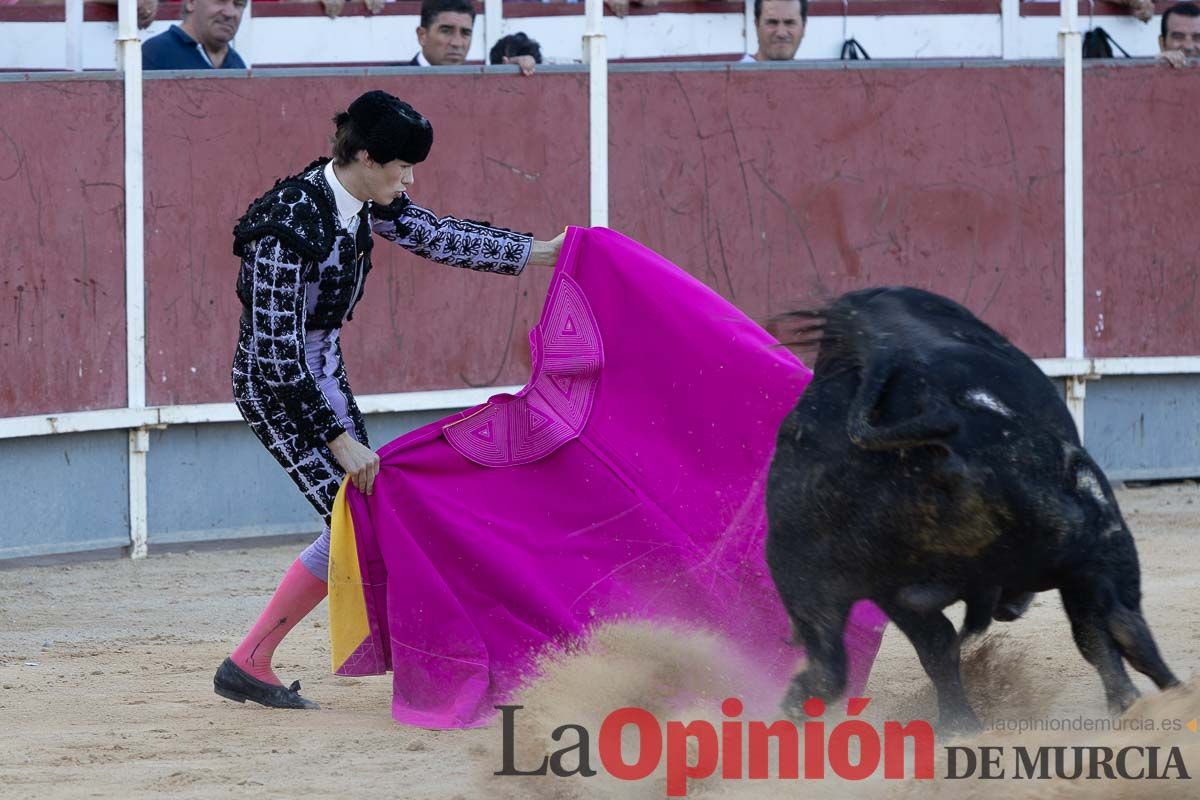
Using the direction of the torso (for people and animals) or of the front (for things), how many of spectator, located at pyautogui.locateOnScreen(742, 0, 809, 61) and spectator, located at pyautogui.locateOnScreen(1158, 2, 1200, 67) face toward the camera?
2

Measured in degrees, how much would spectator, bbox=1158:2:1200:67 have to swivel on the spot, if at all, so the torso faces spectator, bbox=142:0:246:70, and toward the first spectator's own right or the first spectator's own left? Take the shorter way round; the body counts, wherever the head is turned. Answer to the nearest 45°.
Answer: approximately 45° to the first spectator's own right

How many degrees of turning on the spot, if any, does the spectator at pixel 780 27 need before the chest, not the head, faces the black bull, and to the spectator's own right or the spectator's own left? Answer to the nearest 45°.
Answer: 0° — they already face it

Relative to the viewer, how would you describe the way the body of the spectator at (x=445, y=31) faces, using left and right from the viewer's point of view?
facing the viewer and to the right of the viewer

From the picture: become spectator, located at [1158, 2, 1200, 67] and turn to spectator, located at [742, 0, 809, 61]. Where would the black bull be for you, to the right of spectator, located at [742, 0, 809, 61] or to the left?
left

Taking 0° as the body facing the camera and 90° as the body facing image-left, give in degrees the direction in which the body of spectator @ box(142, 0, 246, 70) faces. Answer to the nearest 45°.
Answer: approximately 315°

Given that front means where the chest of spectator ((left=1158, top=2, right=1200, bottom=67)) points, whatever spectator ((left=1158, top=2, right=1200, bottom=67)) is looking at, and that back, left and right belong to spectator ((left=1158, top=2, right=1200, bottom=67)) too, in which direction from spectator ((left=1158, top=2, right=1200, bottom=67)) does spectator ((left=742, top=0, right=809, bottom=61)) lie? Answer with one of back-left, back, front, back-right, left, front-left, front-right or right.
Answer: front-right

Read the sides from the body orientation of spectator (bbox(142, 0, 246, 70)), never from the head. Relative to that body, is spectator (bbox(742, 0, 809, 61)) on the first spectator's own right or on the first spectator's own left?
on the first spectator's own left
